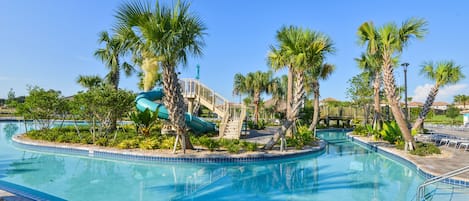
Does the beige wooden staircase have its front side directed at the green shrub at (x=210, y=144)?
yes

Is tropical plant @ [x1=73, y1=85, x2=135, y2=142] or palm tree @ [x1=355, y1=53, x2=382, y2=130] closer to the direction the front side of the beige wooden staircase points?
the tropical plant

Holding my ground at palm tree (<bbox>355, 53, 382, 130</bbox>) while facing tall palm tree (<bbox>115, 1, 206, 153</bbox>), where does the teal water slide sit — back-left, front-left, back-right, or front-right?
front-right

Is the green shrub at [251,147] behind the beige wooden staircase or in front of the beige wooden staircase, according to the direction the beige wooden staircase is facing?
in front

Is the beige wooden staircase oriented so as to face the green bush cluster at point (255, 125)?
no

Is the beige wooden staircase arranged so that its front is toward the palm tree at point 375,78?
no

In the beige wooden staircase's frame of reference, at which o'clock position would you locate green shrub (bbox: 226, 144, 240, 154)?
The green shrub is roughly at 12 o'clock from the beige wooden staircase.

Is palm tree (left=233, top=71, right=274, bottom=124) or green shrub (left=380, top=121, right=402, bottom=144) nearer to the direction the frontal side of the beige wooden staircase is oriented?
the green shrub

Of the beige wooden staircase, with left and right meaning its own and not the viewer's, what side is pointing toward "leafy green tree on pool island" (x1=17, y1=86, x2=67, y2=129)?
right

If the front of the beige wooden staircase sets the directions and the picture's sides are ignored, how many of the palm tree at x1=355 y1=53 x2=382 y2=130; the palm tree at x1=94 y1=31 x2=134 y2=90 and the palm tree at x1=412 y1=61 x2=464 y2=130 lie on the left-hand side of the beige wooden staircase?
2

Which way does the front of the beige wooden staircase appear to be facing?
toward the camera

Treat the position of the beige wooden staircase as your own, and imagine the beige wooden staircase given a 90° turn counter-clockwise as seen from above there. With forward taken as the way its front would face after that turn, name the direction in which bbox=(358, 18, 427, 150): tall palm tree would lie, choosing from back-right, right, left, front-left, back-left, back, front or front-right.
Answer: front-right
